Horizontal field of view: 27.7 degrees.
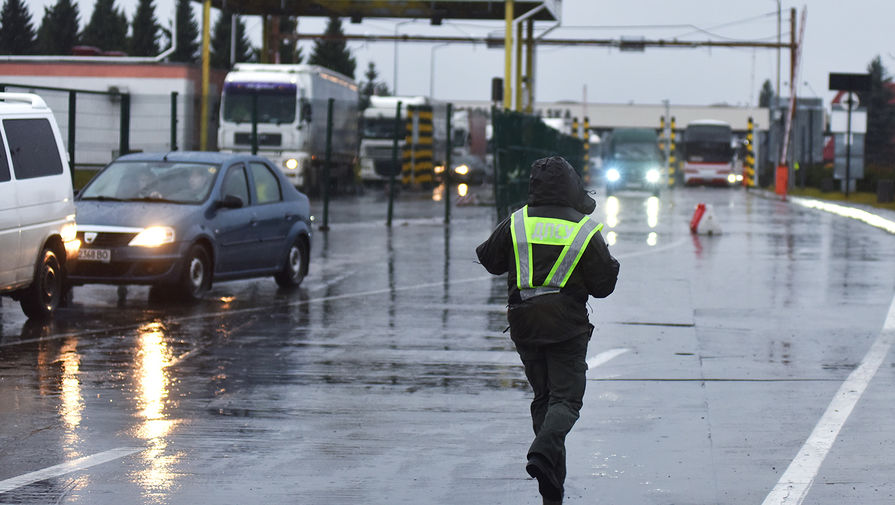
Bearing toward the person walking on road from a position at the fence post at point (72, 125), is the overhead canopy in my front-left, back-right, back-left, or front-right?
back-left

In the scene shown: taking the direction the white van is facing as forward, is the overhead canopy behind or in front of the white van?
behind

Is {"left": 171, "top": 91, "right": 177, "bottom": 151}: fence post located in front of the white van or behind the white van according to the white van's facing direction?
behind

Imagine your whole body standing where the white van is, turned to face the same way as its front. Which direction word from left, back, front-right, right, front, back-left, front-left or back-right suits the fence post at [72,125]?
back-right

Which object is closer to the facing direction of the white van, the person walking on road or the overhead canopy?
the person walking on road

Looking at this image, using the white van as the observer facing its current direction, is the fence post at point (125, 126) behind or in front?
behind
